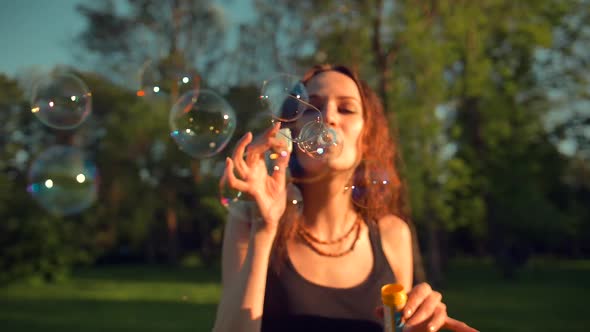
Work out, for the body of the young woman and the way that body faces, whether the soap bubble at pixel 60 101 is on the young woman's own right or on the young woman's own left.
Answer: on the young woman's own right

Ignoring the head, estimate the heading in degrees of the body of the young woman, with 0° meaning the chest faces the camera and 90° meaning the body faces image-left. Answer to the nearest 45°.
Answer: approximately 0°

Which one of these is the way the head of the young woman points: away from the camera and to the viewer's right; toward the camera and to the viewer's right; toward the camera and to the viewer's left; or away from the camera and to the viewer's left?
toward the camera and to the viewer's left
